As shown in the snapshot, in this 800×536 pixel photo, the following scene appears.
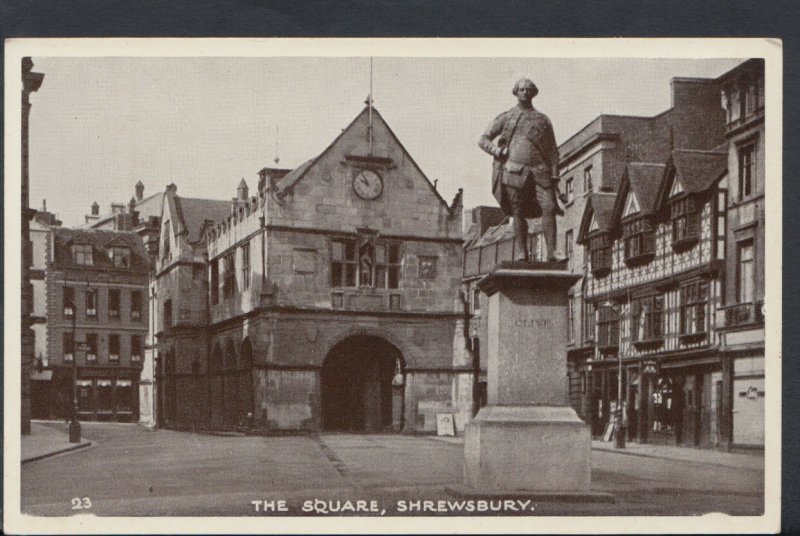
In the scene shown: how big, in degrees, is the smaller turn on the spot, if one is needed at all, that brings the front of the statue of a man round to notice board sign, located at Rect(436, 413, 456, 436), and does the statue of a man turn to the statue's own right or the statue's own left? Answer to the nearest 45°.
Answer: approximately 180°

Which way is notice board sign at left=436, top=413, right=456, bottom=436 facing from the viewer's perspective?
toward the camera

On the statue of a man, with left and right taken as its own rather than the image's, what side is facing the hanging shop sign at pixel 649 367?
back

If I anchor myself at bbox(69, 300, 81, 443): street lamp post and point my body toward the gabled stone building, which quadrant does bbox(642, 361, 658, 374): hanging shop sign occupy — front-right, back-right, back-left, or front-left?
front-right

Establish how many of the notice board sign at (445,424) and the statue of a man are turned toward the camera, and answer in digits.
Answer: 2

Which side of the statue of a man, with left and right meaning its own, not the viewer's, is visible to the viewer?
front

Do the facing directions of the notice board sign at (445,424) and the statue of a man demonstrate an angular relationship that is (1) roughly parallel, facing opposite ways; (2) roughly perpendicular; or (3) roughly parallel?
roughly parallel

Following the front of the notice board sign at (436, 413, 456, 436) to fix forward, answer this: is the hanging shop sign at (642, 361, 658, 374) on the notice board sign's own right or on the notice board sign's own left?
on the notice board sign's own left

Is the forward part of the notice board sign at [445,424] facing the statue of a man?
yes
